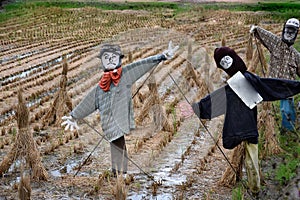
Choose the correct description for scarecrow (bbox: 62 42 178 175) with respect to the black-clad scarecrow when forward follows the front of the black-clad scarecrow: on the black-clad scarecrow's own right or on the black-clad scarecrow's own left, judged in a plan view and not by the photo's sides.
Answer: on the black-clad scarecrow's own right

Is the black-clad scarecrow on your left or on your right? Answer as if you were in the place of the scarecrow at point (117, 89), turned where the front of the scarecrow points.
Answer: on your left

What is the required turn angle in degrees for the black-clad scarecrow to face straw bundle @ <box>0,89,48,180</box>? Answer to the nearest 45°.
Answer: approximately 90° to its right

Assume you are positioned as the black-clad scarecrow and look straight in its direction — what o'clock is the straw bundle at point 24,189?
The straw bundle is roughly at 2 o'clock from the black-clad scarecrow.

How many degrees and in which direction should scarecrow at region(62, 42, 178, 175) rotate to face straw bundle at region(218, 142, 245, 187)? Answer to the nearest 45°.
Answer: approximately 90° to its left

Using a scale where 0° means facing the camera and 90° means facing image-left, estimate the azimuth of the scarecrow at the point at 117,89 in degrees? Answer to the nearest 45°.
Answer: approximately 0°

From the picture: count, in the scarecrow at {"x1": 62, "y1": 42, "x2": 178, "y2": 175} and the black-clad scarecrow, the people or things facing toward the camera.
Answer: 2

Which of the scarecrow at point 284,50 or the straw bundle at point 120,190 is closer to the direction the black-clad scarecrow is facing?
the straw bundle

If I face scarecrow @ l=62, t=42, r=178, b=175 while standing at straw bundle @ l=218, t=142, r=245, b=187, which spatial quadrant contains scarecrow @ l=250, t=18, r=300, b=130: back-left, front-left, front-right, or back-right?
back-right
